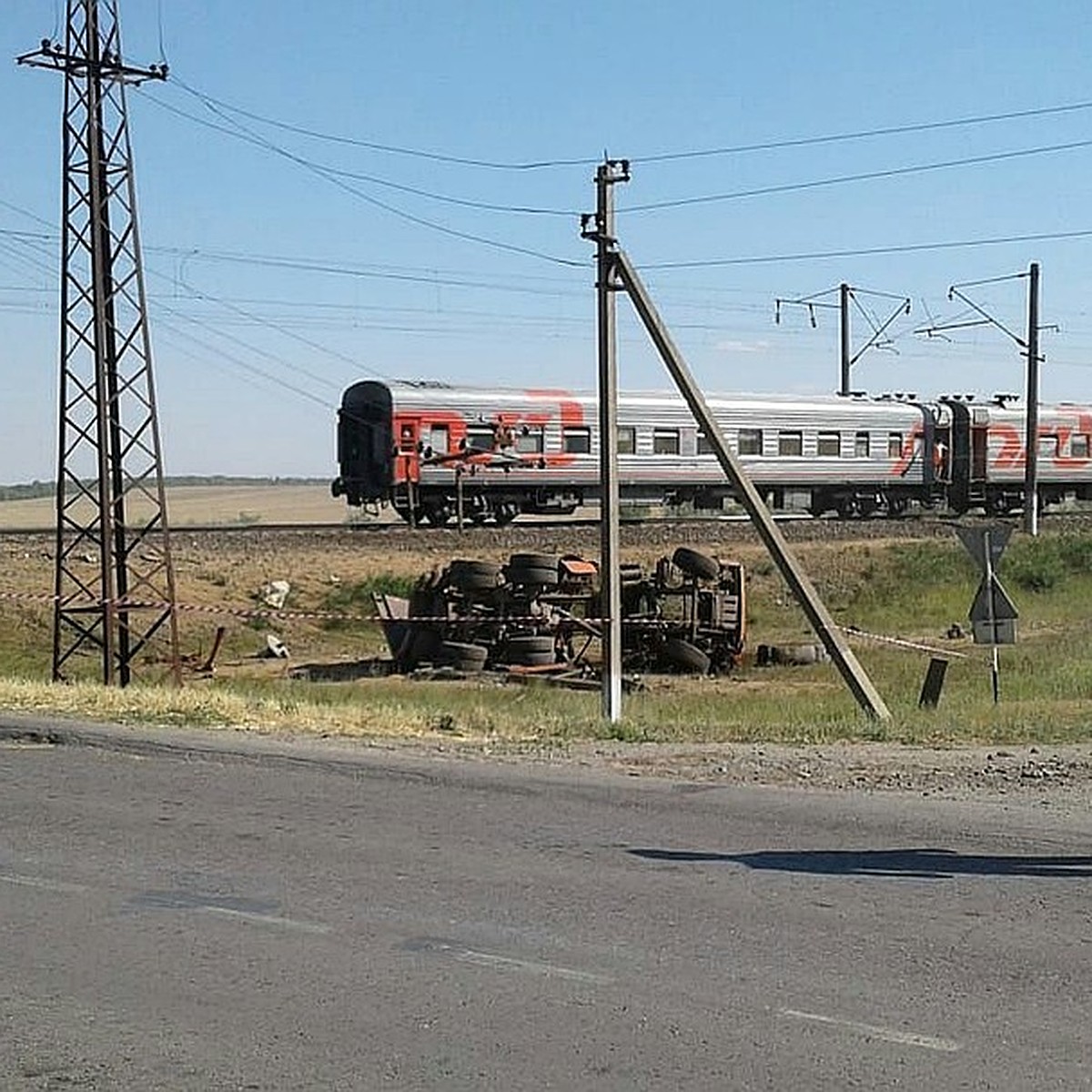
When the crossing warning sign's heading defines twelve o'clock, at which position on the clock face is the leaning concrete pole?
The leaning concrete pole is roughly at 9 o'clock from the crossing warning sign.

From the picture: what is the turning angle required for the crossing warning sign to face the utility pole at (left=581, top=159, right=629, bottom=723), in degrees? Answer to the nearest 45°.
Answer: approximately 90° to its left

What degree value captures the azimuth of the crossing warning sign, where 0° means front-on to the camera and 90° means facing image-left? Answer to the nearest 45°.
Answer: approximately 180°

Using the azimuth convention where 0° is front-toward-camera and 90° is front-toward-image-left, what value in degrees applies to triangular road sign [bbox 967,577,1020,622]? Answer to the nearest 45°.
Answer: approximately 180°

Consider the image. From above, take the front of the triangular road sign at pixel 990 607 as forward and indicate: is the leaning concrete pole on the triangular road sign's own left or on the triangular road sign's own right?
on the triangular road sign's own left

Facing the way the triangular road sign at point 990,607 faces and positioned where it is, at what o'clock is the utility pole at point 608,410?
The utility pole is roughly at 9 o'clock from the triangular road sign.

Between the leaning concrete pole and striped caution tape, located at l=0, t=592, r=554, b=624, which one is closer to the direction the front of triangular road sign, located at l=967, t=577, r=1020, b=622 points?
the striped caution tape
